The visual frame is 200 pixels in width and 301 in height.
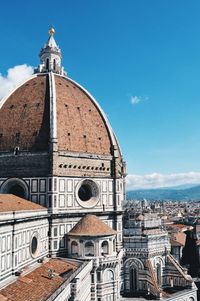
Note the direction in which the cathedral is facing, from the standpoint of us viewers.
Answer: facing the viewer and to the left of the viewer
